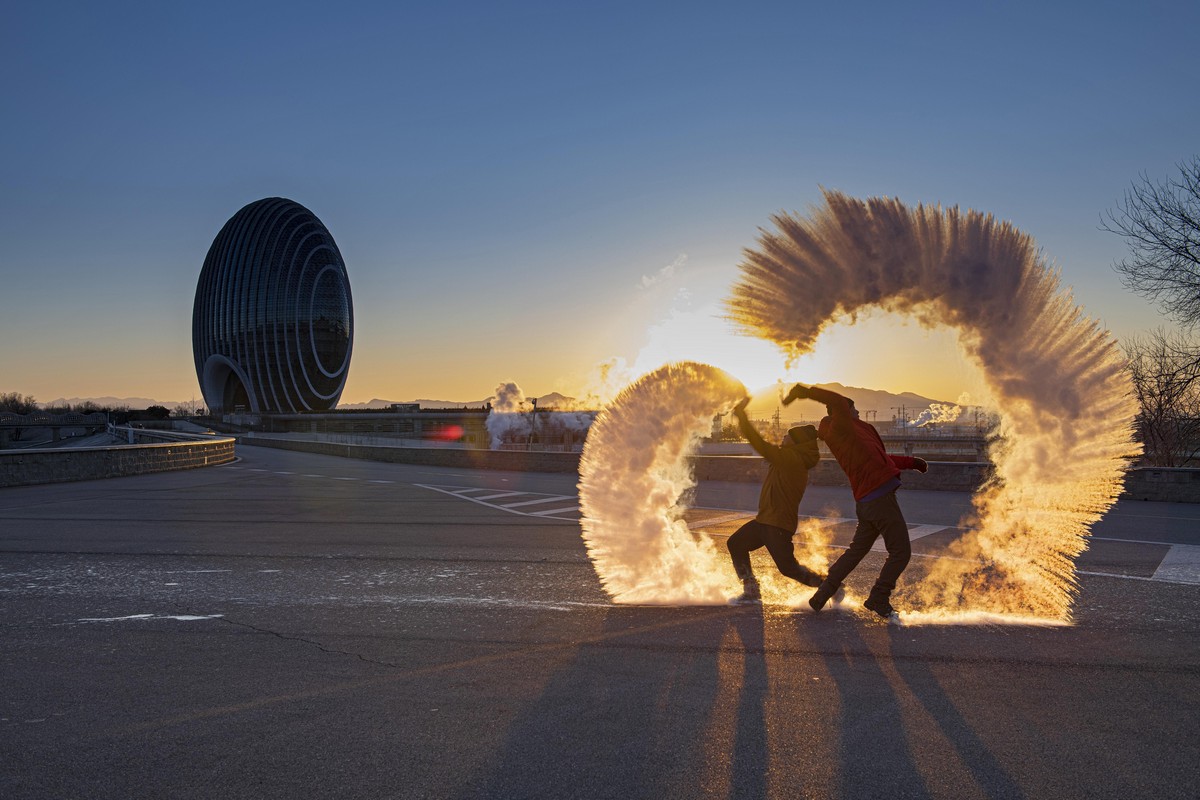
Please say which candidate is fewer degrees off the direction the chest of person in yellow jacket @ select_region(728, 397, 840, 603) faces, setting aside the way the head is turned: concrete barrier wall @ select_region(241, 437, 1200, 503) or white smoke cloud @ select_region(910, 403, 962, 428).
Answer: the concrete barrier wall

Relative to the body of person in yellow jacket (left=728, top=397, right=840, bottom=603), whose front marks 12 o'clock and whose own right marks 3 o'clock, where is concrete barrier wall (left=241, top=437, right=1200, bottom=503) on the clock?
The concrete barrier wall is roughly at 3 o'clock from the person in yellow jacket.

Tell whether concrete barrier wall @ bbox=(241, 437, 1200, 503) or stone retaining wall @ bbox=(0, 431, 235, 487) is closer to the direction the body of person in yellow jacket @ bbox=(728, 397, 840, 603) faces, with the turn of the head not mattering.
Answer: the stone retaining wall

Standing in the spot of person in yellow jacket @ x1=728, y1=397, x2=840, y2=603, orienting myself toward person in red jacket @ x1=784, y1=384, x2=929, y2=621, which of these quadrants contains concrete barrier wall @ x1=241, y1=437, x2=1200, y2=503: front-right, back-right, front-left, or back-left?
back-left

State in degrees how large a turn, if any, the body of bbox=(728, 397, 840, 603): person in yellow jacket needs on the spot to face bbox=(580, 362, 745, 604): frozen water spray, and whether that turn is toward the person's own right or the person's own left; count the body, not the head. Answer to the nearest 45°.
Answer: approximately 45° to the person's own right

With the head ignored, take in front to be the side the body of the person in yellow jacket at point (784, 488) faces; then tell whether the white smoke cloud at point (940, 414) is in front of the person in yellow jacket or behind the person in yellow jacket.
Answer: behind

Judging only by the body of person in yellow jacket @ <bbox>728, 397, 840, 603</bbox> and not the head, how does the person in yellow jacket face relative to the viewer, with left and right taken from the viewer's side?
facing to the left of the viewer

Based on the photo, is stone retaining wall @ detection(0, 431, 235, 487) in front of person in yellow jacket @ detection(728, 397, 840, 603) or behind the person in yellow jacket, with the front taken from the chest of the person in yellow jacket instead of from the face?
in front
